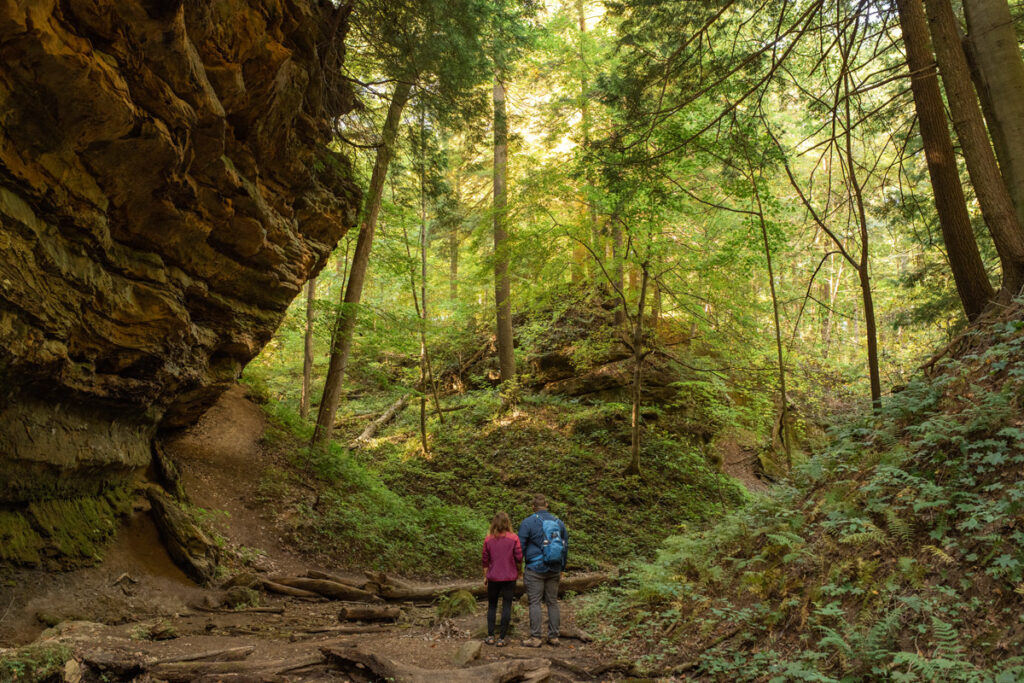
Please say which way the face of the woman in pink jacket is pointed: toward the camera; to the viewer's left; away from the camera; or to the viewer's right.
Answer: away from the camera

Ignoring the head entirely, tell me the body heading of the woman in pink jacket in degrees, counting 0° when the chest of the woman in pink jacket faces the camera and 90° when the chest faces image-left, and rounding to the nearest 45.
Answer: approximately 180°

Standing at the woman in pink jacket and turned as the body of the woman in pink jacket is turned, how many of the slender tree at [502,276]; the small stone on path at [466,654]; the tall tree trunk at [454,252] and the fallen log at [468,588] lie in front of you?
3

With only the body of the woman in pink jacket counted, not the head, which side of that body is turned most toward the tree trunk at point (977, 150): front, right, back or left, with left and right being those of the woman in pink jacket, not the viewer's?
right

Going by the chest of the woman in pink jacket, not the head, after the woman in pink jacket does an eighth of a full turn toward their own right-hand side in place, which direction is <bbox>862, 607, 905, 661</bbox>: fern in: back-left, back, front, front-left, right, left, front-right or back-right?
right

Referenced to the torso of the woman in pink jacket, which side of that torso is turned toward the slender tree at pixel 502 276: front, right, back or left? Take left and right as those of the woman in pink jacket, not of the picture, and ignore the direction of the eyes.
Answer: front

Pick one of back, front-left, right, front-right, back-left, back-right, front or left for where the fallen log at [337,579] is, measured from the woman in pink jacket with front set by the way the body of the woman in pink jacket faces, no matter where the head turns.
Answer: front-left

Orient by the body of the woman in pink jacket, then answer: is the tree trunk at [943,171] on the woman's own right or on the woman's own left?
on the woman's own right

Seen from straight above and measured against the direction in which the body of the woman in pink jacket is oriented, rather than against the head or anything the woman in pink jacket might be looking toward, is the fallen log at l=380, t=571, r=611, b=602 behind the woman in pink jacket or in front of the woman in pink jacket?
in front

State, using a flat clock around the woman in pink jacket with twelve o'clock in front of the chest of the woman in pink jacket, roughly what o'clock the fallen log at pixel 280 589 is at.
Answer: The fallen log is roughly at 10 o'clock from the woman in pink jacket.
